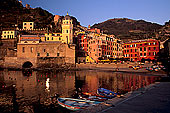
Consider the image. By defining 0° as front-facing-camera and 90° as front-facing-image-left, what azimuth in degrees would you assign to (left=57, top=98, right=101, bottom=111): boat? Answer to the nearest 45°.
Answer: approximately 90°
